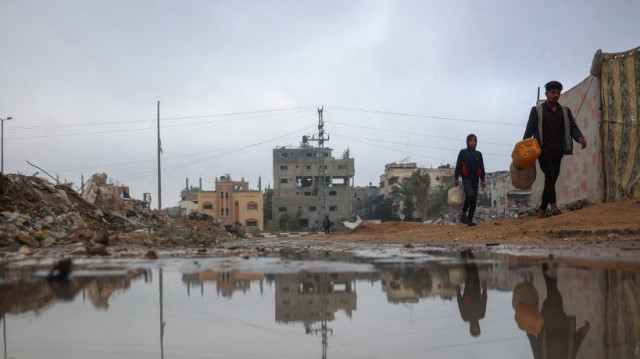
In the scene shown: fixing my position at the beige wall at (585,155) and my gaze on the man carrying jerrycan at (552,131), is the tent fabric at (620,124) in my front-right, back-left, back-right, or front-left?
front-left

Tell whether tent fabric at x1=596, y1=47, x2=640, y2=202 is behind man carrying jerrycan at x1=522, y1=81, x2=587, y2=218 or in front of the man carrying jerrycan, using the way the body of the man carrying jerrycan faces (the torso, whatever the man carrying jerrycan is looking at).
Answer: behind

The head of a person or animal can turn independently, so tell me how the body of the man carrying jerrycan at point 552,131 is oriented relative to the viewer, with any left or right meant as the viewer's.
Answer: facing the viewer

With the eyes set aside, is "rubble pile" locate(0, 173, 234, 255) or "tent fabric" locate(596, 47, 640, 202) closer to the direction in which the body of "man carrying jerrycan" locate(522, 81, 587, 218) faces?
the rubble pile

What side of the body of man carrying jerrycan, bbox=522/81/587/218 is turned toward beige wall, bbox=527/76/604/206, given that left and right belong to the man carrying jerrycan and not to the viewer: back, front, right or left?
back

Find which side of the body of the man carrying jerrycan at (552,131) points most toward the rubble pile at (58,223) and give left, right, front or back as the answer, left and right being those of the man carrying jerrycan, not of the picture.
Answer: right
